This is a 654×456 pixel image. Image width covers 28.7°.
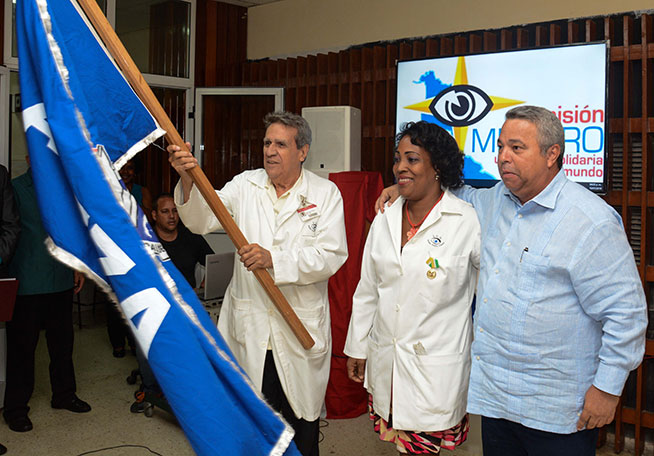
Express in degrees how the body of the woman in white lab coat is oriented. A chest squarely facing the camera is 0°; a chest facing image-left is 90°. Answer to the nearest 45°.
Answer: approximately 45°

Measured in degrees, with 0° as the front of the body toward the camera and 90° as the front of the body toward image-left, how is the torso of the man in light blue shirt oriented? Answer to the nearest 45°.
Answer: approximately 45°

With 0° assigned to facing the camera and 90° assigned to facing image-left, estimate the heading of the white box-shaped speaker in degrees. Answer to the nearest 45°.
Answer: approximately 45°

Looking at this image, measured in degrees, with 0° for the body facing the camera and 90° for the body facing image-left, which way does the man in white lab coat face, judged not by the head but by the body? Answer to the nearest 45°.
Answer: approximately 45°

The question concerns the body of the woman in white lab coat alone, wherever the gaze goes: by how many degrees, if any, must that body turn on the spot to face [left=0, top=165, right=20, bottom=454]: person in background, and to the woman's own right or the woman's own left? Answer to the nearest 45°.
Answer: approximately 90° to the woman's own right

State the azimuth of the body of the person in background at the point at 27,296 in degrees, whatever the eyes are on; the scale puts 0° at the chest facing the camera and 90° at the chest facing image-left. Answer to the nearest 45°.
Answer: approximately 315°

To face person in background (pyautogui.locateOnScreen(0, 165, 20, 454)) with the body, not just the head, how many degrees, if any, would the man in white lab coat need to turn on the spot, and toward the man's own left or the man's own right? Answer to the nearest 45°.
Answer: approximately 90° to the man's own right
